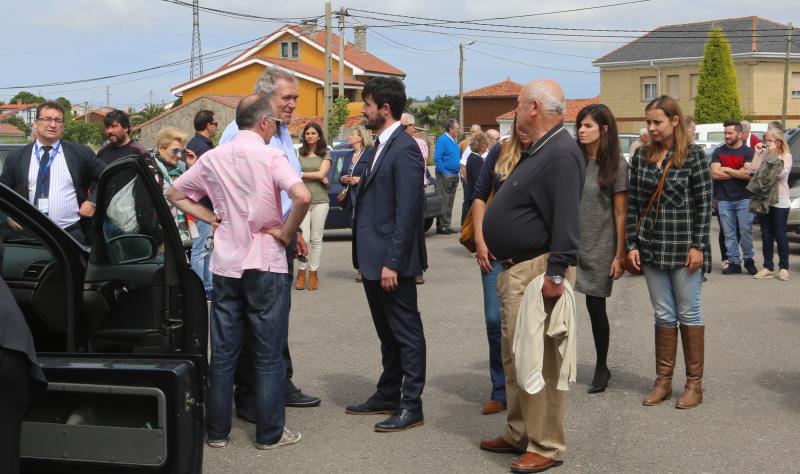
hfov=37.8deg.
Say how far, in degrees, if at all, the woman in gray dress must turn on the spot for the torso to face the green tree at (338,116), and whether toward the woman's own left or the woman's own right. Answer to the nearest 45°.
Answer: approximately 135° to the woman's own right

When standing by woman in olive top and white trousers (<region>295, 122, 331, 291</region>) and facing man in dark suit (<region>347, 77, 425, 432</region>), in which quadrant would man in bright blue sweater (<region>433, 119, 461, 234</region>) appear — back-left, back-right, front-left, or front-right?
back-left

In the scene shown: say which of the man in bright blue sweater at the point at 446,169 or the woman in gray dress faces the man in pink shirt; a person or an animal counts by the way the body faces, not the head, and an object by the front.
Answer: the woman in gray dress

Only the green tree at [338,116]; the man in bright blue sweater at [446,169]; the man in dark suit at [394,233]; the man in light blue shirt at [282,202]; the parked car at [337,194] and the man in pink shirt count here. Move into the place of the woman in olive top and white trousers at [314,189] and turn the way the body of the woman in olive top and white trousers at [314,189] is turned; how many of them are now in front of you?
3

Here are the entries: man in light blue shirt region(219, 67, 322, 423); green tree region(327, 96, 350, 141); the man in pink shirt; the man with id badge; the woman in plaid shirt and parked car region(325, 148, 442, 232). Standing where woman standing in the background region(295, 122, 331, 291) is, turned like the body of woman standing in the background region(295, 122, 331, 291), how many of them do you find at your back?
2

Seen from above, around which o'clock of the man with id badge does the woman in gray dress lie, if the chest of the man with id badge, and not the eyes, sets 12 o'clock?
The woman in gray dress is roughly at 10 o'clock from the man with id badge.

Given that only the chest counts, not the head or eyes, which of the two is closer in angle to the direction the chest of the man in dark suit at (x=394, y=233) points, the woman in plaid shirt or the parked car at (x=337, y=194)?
the parked car

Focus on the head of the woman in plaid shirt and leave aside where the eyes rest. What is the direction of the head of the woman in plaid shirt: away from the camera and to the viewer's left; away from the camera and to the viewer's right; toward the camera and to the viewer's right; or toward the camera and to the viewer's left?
toward the camera and to the viewer's left

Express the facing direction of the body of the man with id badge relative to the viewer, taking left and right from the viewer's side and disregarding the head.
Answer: facing the viewer

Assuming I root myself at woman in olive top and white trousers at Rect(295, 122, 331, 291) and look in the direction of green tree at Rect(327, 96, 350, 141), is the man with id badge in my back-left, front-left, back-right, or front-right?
back-left

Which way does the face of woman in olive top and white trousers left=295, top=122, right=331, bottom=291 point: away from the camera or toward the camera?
toward the camera

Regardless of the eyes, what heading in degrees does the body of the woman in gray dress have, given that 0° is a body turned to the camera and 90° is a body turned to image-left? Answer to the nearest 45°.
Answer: approximately 45°

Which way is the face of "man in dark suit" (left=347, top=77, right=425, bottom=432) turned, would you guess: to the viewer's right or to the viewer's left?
to the viewer's left

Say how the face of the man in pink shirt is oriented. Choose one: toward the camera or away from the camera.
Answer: away from the camera
